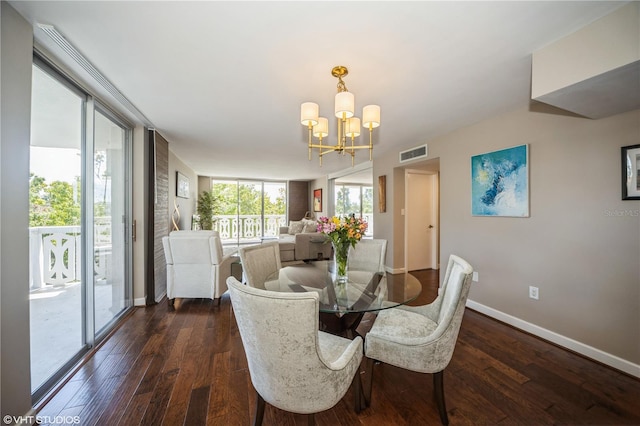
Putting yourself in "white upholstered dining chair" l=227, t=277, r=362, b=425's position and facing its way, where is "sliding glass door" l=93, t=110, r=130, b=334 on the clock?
The sliding glass door is roughly at 9 o'clock from the white upholstered dining chair.

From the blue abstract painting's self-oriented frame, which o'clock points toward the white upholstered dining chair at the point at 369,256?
The white upholstered dining chair is roughly at 12 o'clock from the blue abstract painting.

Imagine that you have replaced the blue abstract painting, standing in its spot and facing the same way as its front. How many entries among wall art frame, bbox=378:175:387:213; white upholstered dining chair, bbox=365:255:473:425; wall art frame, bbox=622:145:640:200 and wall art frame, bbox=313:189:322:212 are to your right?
2

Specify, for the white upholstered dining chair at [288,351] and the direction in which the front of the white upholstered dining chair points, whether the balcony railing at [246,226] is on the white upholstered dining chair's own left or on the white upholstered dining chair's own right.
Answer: on the white upholstered dining chair's own left

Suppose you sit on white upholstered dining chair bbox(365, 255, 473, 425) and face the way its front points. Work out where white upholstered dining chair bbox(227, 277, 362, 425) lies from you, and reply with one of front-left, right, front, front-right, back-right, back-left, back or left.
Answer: left

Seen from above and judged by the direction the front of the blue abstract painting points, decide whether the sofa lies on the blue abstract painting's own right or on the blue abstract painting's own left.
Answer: on the blue abstract painting's own right

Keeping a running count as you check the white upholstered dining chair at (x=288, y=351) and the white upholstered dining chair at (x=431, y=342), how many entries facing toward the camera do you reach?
0

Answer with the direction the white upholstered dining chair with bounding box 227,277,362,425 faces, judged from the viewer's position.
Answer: facing away from the viewer and to the right of the viewer

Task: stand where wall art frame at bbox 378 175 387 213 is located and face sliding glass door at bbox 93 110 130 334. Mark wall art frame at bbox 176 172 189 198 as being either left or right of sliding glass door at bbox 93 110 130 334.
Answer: right

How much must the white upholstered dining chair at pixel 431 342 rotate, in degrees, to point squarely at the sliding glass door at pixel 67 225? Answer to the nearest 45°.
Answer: approximately 45° to its left

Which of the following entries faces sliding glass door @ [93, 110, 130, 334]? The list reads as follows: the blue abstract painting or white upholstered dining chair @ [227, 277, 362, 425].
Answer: the blue abstract painting

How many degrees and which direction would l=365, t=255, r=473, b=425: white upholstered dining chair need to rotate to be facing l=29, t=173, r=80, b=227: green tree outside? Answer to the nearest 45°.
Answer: approximately 45° to its left

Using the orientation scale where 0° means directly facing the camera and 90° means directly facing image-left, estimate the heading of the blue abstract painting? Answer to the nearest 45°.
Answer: approximately 45°

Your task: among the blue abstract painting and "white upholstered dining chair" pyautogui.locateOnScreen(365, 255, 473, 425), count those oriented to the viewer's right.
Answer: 0

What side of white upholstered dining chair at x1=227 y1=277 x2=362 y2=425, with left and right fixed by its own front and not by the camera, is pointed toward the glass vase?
front

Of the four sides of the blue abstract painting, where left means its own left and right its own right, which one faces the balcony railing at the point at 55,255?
front

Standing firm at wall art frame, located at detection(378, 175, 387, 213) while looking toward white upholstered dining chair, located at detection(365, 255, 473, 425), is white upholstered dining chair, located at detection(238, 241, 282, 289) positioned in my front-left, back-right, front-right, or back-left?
front-right

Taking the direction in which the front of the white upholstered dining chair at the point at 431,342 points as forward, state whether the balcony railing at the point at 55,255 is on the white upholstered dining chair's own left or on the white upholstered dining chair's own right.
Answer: on the white upholstered dining chair's own left

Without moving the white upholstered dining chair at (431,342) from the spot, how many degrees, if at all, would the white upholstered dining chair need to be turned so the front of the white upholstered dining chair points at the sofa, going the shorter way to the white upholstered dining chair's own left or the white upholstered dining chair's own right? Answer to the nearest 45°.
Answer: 0° — it already faces it

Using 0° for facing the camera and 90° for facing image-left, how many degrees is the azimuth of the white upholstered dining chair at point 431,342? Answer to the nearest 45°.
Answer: approximately 135°

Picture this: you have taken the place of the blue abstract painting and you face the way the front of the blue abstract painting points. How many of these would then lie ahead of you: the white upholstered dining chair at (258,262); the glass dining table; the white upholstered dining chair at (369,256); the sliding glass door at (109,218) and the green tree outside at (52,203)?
5
